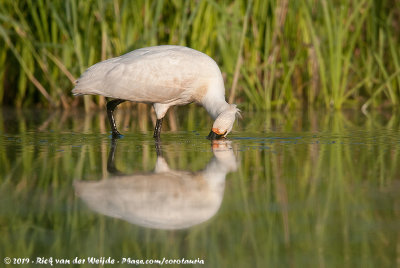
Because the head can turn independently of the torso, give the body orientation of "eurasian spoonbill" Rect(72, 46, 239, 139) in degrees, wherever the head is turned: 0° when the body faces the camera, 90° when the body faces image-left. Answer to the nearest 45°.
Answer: approximately 270°
